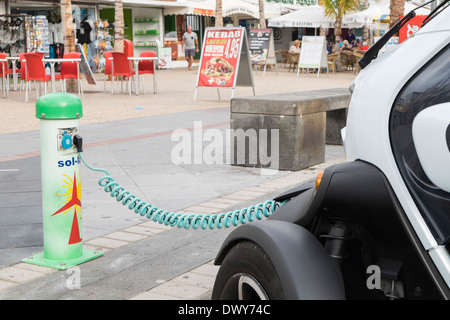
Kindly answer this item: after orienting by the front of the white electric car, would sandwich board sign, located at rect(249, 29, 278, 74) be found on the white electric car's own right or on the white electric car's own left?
on the white electric car's own right

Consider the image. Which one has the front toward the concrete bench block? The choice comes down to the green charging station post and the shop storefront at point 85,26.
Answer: the shop storefront

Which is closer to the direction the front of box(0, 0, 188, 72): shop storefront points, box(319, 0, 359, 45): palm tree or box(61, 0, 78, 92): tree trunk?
the tree trunk

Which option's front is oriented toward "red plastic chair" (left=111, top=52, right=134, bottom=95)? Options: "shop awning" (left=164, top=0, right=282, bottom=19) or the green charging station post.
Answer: the shop awning

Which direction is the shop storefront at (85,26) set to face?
toward the camera

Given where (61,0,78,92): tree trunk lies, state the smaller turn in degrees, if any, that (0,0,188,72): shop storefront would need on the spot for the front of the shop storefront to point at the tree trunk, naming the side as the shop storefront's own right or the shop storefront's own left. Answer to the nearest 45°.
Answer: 0° — it already faces it

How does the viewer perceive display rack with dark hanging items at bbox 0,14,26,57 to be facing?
facing the viewer

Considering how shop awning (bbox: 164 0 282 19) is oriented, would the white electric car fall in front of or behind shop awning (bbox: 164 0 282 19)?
in front

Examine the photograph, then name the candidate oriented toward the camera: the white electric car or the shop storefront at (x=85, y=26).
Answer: the shop storefront

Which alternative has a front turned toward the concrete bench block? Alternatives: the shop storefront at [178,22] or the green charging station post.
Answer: the shop storefront

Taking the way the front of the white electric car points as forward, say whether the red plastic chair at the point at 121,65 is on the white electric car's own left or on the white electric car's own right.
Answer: on the white electric car's own right

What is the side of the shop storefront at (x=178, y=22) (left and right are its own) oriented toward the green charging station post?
front

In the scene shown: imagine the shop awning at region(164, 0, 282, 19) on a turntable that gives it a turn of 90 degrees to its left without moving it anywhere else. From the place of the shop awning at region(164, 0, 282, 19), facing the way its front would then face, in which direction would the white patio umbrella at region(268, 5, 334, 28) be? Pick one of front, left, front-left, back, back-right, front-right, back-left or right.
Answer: front-right

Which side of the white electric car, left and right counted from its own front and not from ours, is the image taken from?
left

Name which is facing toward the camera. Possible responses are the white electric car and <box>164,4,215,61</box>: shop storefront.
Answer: the shop storefront

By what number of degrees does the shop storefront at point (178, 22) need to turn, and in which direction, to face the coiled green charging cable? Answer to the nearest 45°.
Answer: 0° — it already faces it

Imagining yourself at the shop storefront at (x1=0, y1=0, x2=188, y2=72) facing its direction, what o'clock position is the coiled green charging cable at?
The coiled green charging cable is roughly at 12 o'clock from the shop storefront.
